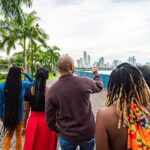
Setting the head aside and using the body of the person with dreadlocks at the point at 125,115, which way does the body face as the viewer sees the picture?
away from the camera

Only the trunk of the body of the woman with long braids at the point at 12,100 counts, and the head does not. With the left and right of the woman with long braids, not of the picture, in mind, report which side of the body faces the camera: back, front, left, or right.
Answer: back

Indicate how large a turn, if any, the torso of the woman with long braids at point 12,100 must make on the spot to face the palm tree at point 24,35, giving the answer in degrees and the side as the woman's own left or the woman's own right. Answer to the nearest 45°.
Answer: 0° — they already face it

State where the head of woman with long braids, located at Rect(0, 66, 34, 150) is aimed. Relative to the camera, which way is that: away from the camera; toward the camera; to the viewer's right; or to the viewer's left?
away from the camera

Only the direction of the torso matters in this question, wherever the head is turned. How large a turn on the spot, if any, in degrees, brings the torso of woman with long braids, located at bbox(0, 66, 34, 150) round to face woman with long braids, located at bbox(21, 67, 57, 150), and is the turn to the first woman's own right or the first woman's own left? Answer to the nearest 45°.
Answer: approximately 135° to the first woman's own right

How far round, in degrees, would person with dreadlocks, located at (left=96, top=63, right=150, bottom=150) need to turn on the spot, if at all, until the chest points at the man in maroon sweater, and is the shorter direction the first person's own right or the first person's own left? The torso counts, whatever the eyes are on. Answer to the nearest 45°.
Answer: approximately 45° to the first person's own left

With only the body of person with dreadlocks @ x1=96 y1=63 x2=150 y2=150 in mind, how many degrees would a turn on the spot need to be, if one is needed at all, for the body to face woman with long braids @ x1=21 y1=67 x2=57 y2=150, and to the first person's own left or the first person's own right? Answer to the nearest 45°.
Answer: approximately 45° to the first person's own left

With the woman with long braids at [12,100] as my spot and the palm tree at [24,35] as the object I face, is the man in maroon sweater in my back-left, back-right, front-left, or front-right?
back-right

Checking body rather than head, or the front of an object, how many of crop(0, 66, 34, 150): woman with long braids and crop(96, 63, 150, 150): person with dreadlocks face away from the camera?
2
